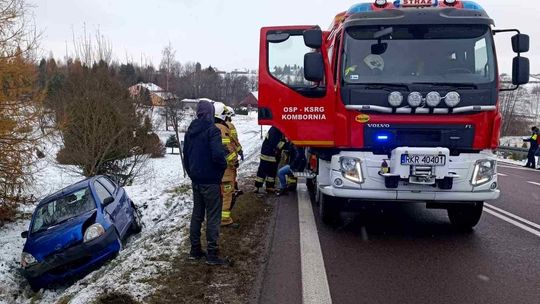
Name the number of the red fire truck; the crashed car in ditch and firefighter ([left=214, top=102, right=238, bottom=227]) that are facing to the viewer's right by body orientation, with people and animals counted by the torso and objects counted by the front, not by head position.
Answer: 1

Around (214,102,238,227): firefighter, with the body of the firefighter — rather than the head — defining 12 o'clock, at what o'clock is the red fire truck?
The red fire truck is roughly at 1 o'clock from the firefighter.

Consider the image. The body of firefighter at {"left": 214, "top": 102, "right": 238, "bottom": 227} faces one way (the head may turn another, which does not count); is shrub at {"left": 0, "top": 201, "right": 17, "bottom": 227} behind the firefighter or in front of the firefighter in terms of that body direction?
behind

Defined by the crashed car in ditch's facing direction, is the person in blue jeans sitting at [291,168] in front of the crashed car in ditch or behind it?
behind

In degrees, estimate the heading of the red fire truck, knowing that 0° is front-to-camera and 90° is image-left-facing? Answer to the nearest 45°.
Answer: approximately 0°

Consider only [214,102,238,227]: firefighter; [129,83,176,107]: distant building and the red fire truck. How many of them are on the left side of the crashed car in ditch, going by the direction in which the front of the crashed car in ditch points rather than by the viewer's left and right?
2

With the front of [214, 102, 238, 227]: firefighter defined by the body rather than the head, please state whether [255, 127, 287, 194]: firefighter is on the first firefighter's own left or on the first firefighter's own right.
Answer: on the first firefighter's own left

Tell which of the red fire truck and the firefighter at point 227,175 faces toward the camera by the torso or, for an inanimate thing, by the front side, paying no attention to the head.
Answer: the red fire truck

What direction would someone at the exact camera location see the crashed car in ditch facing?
facing the viewer and to the left of the viewer

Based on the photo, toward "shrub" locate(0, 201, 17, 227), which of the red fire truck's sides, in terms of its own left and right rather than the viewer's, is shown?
right

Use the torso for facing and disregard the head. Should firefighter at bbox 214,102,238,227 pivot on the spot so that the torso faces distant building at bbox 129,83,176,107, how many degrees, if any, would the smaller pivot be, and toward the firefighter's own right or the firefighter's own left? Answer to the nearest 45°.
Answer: approximately 90° to the firefighter's own left
